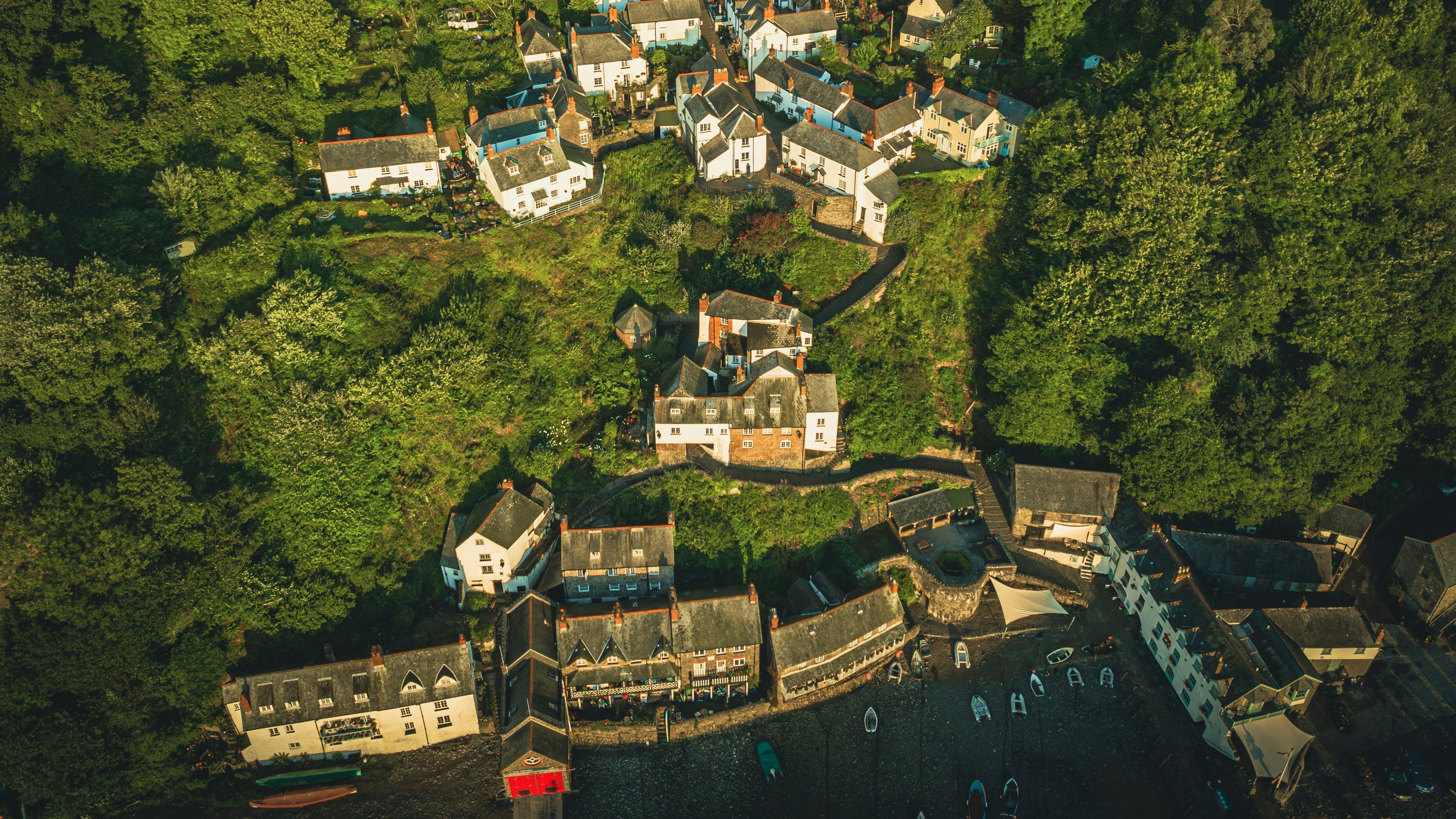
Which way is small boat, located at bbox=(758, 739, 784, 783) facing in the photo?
away from the camera

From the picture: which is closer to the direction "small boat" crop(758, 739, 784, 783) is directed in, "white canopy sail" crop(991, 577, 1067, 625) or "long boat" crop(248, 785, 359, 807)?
the white canopy sail

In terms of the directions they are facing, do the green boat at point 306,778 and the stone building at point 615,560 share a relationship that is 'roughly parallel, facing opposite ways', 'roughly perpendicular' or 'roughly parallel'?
roughly perpendicular

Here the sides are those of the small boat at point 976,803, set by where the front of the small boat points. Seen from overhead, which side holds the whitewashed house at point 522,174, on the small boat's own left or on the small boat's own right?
on the small boat's own left

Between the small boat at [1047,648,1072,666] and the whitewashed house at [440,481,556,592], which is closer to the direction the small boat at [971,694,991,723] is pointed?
the small boat

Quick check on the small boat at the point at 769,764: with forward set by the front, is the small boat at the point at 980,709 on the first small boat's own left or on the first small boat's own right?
on the first small boat's own right

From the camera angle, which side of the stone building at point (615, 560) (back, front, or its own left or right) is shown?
front

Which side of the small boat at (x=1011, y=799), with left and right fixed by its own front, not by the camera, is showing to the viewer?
back

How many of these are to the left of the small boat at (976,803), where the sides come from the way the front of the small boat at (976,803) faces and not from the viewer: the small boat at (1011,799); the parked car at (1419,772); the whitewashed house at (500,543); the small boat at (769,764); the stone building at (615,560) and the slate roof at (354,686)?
4

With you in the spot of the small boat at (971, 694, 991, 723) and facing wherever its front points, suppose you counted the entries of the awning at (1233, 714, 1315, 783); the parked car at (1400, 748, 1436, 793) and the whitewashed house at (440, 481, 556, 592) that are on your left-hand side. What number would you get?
1

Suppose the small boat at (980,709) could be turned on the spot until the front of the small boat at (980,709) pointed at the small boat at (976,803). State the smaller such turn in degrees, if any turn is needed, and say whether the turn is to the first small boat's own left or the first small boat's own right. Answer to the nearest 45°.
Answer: approximately 180°

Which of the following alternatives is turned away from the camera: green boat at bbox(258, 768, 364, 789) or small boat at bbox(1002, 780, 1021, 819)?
the small boat

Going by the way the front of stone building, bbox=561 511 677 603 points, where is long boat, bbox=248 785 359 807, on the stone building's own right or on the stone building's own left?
on the stone building's own right

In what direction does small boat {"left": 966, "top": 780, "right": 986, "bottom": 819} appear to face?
away from the camera

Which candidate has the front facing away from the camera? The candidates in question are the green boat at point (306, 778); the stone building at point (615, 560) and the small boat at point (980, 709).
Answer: the small boat

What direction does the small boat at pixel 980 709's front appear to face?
away from the camera
